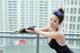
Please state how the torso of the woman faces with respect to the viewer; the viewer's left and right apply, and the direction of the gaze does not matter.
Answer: facing to the left of the viewer
